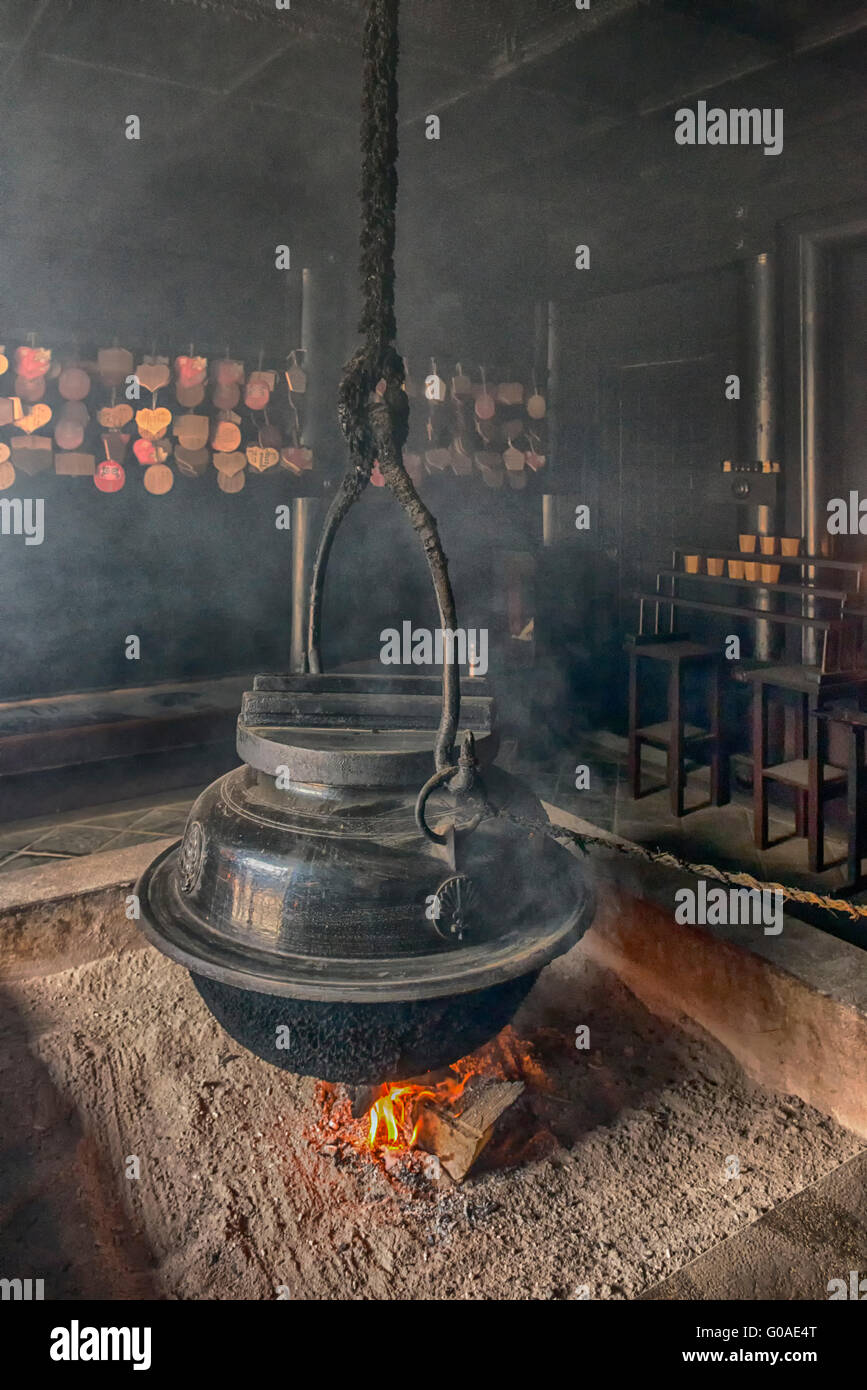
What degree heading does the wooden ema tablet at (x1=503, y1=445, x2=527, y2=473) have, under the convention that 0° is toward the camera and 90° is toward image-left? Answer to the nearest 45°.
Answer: approximately 0°

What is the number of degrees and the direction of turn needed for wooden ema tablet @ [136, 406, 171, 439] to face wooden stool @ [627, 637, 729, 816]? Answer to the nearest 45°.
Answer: approximately 45° to its left

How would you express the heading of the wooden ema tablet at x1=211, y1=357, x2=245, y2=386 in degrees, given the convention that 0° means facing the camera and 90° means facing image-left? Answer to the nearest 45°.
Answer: approximately 0°

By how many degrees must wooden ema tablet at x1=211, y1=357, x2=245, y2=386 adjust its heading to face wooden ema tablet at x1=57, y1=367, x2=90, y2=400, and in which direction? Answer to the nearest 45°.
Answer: approximately 45° to its right

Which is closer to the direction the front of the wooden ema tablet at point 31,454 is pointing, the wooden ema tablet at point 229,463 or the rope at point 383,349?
the rope
